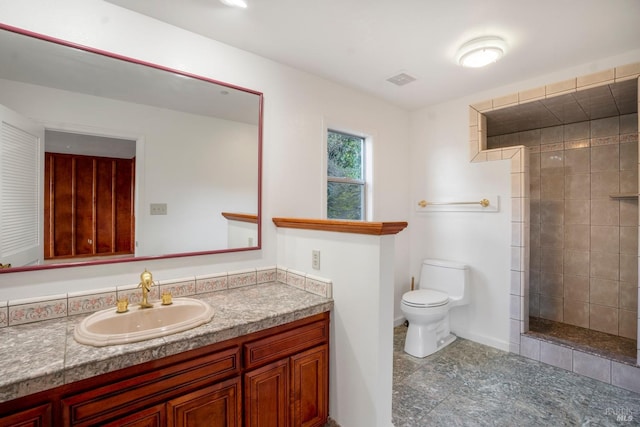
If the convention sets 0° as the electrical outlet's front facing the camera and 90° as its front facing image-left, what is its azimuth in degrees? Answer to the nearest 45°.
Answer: approximately 45°

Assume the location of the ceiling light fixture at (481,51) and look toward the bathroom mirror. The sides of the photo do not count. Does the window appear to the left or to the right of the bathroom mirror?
right

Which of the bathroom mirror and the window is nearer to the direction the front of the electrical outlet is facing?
the bathroom mirror

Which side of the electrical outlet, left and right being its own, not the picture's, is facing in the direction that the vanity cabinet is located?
front

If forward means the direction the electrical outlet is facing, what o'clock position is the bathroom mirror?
The bathroom mirror is roughly at 1 o'clock from the electrical outlet.

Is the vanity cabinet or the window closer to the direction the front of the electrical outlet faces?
the vanity cabinet
